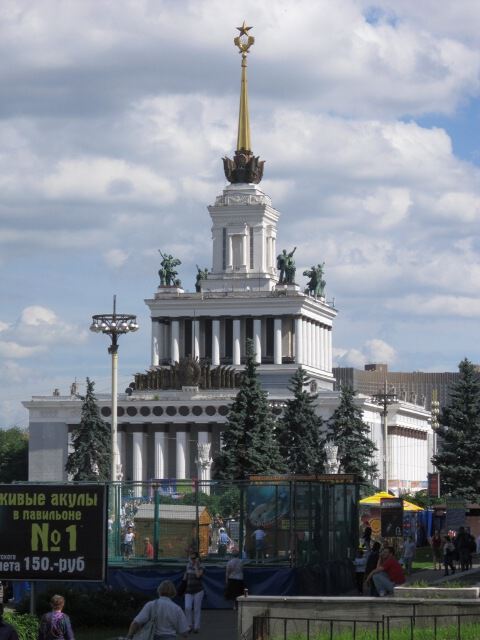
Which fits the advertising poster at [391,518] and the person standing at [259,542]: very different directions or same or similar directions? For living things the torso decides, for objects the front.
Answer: very different directions

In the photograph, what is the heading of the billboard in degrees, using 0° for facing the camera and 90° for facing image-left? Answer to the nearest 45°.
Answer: approximately 0°

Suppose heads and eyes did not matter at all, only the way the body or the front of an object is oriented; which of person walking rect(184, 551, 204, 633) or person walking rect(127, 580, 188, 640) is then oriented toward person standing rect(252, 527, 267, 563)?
person walking rect(127, 580, 188, 640)

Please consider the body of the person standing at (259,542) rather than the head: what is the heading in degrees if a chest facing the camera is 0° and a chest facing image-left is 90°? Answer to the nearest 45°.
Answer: approximately 180°

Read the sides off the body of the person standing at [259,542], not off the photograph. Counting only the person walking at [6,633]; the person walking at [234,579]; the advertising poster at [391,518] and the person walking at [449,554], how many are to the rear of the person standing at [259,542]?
2

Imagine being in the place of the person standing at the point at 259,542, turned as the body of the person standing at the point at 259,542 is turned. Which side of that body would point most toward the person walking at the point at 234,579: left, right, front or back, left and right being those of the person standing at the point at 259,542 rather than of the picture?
back

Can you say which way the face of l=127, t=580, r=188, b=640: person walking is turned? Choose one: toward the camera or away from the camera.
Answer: away from the camera

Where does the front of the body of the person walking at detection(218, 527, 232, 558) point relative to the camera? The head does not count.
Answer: away from the camera

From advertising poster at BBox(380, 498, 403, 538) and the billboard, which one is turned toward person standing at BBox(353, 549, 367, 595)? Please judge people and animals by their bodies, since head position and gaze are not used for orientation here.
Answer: the advertising poster
